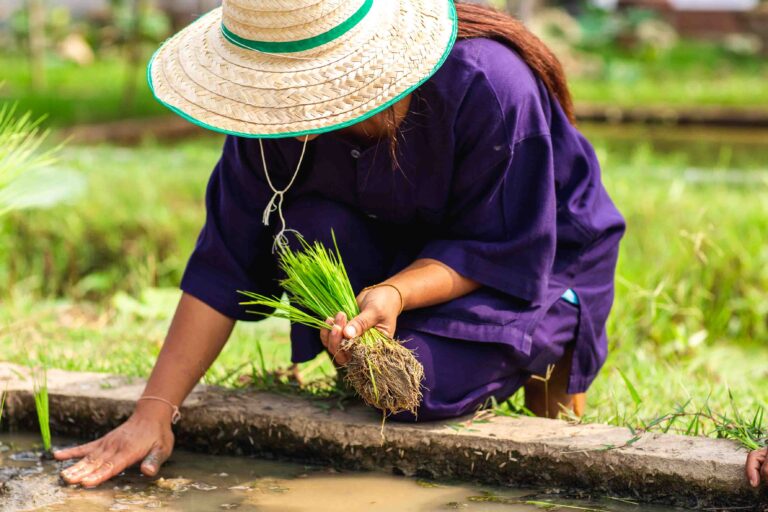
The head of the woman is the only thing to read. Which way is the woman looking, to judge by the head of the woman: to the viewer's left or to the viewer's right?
to the viewer's left

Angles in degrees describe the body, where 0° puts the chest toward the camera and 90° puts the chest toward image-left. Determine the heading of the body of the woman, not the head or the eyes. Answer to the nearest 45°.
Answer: approximately 45°
